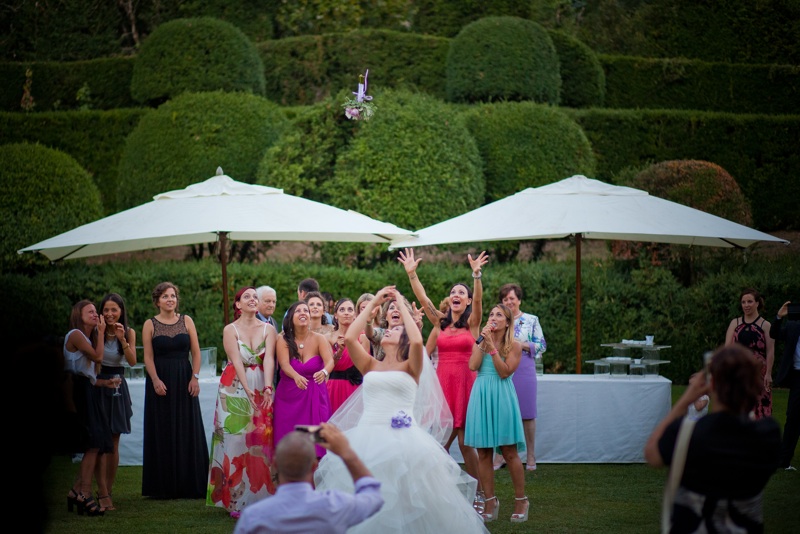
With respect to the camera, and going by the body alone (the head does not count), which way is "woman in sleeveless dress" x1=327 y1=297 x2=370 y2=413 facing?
toward the camera

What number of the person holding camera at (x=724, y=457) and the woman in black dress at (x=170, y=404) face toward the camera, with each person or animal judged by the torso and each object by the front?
1

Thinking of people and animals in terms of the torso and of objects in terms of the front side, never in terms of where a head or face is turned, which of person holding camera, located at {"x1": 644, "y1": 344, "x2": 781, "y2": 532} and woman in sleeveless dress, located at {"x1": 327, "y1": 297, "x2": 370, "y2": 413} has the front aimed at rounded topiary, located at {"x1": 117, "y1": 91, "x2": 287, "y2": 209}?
the person holding camera

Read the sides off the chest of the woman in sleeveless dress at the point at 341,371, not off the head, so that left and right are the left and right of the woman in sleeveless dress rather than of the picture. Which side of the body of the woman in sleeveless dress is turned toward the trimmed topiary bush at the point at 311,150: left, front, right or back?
back

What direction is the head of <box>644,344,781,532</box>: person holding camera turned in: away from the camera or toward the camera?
away from the camera

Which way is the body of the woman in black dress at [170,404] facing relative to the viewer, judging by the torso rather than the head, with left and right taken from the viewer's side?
facing the viewer

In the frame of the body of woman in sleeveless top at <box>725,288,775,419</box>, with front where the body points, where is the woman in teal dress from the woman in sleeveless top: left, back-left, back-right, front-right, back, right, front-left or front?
front

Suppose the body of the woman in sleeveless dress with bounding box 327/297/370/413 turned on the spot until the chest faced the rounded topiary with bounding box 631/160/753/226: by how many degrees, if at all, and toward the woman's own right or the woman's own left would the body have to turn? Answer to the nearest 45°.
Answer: approximately 135° to the woman's own left

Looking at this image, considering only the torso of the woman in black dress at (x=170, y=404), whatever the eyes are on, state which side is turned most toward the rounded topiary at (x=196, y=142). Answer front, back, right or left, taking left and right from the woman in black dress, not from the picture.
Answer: back

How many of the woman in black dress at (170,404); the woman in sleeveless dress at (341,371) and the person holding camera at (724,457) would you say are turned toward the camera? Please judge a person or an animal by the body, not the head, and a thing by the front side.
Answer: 2

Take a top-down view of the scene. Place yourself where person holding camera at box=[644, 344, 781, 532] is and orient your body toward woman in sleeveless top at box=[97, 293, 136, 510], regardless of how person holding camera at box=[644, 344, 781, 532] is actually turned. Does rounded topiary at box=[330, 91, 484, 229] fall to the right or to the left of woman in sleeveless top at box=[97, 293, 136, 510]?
right

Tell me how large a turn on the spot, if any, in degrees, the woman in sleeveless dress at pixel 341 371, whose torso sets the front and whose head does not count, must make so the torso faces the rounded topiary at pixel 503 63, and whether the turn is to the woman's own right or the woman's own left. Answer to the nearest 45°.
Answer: approximately 180°

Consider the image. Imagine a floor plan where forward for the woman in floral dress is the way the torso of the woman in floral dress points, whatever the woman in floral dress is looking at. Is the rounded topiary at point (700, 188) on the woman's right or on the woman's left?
on the woman's left

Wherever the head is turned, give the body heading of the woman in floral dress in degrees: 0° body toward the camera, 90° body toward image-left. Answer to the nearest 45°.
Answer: approximately 315°

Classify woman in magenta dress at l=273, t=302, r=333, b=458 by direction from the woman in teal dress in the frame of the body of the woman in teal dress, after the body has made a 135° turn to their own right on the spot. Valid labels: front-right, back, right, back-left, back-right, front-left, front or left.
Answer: left

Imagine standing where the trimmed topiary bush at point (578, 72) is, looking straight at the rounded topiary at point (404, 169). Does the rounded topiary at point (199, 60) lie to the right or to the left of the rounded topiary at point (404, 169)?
right
